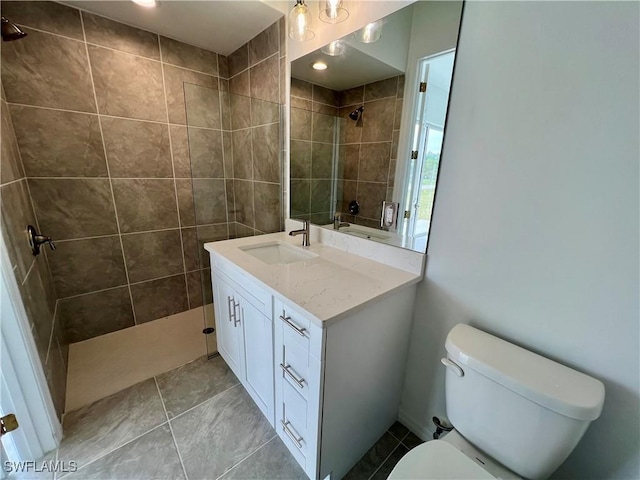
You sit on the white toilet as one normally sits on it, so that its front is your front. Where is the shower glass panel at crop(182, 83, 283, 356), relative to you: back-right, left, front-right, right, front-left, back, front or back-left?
front-right

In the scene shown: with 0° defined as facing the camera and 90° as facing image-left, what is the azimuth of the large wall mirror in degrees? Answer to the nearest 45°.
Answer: approximately 45°

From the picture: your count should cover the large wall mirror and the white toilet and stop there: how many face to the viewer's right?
0

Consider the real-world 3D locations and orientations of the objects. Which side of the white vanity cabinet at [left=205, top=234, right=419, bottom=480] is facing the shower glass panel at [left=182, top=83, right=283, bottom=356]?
right

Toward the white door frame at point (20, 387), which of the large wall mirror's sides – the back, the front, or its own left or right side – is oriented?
front

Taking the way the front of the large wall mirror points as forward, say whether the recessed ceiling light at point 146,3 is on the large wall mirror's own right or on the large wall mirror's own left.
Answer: on the large wall mirror's own right

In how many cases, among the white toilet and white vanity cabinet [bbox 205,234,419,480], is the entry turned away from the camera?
0

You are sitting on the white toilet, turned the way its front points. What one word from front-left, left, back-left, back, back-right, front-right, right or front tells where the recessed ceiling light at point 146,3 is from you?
front-right

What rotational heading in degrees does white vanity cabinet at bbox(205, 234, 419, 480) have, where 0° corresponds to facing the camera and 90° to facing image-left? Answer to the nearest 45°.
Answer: approximately 45°
